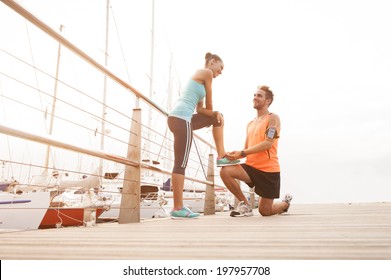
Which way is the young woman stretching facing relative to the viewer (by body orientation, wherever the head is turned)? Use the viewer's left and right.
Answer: facing to the right of the viewer

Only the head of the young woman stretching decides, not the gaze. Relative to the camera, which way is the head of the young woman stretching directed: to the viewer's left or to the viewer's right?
to the viewer's right
